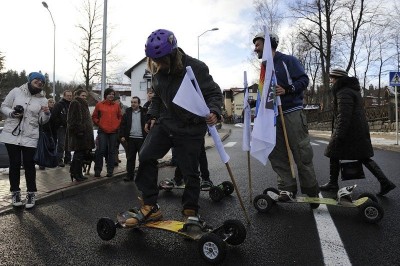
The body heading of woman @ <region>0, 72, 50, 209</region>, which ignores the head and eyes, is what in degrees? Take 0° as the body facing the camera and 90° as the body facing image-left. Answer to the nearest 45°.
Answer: approximately 0°

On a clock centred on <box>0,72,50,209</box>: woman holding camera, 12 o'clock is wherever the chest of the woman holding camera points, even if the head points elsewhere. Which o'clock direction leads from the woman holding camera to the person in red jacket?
The person in red jacket is roughly at 7 o'clock from the woman holding camera.

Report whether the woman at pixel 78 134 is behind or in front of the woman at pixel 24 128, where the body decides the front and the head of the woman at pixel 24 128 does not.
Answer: behind

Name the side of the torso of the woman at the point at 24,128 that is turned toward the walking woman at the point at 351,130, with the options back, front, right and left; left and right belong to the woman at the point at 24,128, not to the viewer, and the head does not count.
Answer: left

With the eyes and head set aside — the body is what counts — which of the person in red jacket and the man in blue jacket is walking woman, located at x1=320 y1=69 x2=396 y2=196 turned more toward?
the person in red jacket

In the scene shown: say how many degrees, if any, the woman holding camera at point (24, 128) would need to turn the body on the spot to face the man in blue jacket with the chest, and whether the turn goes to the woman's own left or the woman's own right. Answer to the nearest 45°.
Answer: approximately 45° to the woman's own left
